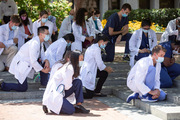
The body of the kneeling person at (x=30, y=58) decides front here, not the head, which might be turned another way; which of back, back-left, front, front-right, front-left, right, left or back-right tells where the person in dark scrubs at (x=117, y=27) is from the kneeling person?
front-left

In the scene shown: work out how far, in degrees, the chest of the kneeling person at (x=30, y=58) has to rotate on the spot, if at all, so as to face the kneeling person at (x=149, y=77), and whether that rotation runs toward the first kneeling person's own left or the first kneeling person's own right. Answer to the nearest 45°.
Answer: approximately 45° to the first kneeling person's own right

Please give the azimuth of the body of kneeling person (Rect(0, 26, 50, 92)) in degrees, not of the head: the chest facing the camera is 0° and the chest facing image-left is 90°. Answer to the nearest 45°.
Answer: approximately 270°

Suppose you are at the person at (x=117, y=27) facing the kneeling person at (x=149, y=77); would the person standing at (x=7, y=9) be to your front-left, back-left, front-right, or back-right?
back-right

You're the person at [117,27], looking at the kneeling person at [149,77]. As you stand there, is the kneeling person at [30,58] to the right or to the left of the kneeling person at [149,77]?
right

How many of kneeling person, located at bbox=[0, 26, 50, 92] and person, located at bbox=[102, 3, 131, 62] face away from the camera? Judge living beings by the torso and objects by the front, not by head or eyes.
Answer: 0

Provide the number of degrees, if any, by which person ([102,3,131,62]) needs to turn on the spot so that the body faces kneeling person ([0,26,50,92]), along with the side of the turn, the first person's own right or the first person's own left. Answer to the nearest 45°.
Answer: approximately 90° to the first person's own right

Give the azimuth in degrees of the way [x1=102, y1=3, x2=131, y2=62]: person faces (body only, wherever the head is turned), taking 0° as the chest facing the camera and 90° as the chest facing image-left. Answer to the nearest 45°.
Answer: approximately 315°

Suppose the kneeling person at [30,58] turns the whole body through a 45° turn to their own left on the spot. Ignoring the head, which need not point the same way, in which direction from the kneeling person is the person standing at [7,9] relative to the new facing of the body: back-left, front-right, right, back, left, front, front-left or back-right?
front-left
